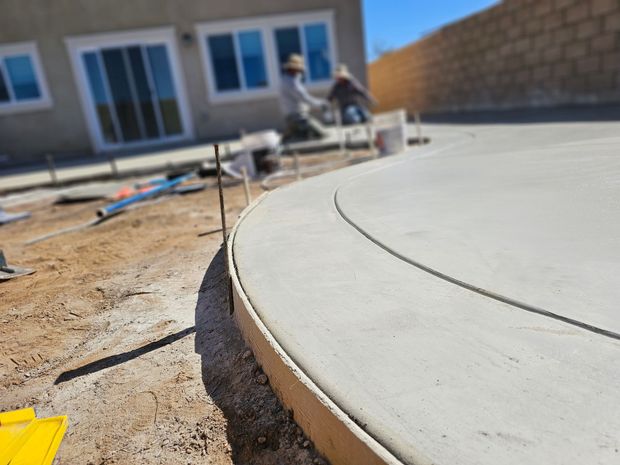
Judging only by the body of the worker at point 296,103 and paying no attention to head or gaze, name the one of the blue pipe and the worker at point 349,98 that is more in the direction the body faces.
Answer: the worker

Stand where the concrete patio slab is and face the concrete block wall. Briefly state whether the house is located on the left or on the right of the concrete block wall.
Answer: left

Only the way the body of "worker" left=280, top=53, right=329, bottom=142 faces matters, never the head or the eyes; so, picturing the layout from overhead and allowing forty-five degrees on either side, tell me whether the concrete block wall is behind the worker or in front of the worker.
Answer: in front

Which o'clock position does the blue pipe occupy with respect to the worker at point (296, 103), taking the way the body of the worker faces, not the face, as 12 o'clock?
The blue pipe is roughly at 4 o'clock from the worker.

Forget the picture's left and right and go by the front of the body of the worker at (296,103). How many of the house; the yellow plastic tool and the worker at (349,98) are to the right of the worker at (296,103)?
1

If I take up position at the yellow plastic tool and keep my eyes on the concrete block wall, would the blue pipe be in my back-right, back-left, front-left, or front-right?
front-left

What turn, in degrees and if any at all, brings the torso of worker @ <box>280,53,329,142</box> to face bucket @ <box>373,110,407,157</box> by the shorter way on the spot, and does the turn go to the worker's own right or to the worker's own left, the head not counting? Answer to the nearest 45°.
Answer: approximately 45° to the worker's own right

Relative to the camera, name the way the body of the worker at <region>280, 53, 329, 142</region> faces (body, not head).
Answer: to the viewer's right

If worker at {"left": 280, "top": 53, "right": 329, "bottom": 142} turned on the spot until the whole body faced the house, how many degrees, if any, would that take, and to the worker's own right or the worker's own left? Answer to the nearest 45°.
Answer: approximately 135° to the worker's own left

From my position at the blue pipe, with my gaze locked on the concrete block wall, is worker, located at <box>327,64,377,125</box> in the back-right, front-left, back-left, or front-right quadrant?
front-left

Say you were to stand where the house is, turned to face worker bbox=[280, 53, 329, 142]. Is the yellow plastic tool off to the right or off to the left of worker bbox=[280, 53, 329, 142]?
right

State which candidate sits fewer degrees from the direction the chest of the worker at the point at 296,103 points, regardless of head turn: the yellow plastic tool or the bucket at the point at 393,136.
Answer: the bucket

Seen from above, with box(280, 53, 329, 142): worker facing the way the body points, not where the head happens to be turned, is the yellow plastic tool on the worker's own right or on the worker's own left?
on the worker's own right

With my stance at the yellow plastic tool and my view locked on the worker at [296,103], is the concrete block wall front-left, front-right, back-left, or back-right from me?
front-right
